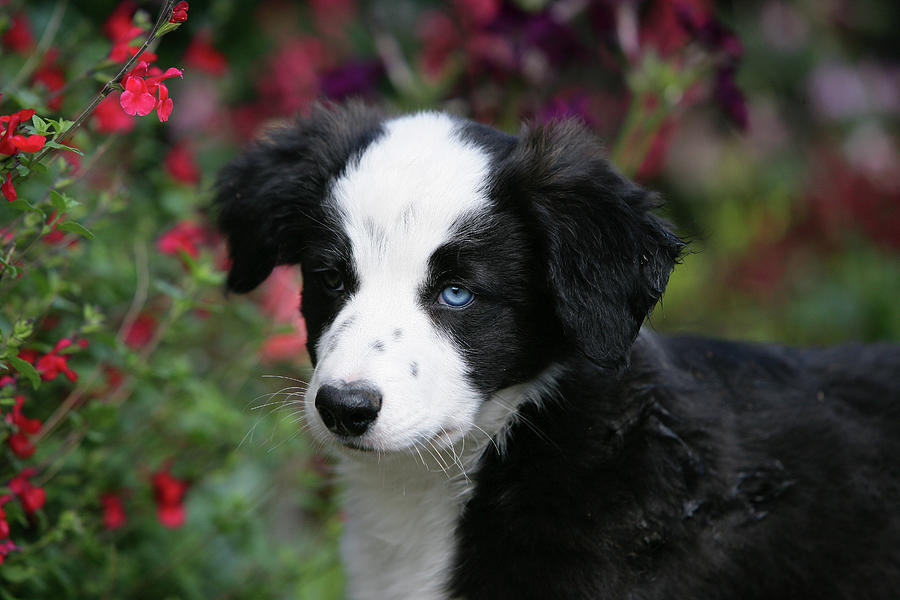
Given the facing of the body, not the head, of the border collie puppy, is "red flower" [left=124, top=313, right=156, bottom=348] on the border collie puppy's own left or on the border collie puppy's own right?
on the border collie puppy's own right

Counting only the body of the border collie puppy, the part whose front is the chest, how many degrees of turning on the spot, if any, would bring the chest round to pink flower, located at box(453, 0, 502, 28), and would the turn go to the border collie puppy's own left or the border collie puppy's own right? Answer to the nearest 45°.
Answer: approximately 135° to the border collie puppy's own right

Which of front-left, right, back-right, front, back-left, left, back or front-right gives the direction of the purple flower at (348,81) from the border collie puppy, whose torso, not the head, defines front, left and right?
back-right

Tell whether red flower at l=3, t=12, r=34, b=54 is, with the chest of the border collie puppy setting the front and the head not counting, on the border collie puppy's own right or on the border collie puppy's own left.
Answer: on the border collie puppy's own right

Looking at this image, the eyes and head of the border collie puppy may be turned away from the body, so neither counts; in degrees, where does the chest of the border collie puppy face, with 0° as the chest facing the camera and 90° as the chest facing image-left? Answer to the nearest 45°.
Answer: approximately 45°

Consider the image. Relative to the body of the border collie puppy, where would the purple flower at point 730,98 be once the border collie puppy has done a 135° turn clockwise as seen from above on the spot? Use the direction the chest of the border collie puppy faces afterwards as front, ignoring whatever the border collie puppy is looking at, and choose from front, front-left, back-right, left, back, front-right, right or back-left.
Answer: front-right

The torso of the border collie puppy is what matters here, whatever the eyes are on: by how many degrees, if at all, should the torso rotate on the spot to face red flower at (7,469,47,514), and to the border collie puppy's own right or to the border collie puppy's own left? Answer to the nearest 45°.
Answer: approximately 45° to the border collie puppy's own right

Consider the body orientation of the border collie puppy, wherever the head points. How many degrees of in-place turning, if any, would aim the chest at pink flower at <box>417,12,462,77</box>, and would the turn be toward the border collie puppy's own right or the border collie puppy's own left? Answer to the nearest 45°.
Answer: approximately 135° to the border collie puppy's own right

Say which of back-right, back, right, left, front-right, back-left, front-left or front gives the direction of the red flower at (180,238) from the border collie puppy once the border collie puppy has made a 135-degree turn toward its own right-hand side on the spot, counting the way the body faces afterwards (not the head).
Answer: front-left
